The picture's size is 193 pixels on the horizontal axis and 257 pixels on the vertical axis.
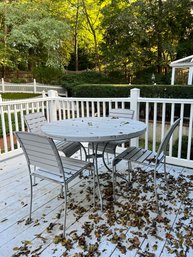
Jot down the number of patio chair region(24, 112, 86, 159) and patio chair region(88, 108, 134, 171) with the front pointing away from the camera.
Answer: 0

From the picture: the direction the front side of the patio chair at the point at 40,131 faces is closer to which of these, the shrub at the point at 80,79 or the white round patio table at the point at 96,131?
the white round patio table

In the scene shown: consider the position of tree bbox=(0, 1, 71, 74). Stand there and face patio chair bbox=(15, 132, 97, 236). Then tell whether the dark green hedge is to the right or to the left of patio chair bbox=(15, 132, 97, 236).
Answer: left

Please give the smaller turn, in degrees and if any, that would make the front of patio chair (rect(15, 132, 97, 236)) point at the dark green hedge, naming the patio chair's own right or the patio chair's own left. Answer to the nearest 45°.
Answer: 0° — it already faces it

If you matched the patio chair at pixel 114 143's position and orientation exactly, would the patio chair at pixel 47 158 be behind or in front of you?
in front

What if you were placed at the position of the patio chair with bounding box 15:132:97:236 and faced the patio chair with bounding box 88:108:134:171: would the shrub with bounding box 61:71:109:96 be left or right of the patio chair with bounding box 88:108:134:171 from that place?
left

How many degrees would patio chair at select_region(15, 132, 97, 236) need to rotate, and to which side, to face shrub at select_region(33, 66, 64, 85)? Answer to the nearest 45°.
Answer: approximately 45° to its left

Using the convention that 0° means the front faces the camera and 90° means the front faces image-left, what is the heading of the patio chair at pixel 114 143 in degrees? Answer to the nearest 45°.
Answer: approximately 45°

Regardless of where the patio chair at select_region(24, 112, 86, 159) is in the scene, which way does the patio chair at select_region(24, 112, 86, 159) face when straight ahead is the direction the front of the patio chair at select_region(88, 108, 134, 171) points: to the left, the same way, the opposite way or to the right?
to the left

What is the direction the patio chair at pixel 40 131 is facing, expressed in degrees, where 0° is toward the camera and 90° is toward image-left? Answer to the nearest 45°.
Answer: approximately 315°

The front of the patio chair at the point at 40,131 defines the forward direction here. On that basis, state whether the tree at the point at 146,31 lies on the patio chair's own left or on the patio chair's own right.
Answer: on the patio chair's own left

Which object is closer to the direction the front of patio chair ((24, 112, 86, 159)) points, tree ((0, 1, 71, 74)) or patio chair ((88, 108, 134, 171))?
the patio chair

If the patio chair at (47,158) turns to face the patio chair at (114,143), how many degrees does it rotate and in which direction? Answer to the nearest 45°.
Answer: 0° — it already faces it

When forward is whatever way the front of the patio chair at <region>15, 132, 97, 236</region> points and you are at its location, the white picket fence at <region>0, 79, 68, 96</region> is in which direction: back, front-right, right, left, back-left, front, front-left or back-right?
front-left

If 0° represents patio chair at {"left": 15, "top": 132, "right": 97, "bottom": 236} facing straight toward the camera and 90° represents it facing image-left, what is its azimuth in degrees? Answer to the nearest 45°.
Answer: approximately 225°

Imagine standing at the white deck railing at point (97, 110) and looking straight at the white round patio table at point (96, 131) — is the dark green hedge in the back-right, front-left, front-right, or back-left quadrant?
back-left
